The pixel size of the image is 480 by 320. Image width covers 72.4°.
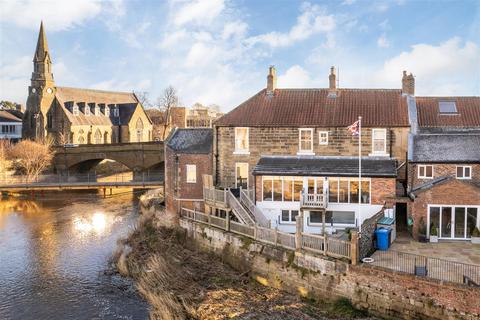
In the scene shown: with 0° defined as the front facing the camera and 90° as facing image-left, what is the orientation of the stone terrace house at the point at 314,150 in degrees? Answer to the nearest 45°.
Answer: approximately 0°

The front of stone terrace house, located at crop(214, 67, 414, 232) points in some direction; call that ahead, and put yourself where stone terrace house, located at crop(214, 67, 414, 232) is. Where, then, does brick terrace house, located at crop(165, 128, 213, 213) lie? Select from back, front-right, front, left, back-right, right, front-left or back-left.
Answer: right

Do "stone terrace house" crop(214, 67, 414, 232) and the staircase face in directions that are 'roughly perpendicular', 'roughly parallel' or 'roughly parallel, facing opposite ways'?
roughly perpendicular

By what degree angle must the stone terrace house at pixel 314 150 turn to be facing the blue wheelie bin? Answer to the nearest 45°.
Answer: approximately 45° to its left

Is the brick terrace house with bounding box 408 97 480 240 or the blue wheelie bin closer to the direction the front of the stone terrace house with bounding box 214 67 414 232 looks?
the blue wheelie bin

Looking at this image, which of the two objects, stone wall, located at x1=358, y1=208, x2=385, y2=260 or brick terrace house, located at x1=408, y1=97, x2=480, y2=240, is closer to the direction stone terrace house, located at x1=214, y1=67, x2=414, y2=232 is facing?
the stone wall
